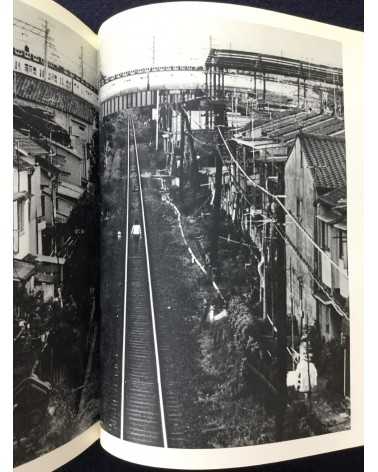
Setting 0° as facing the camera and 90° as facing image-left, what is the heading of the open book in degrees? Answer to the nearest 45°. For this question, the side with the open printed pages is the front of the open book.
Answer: approximately 0°
